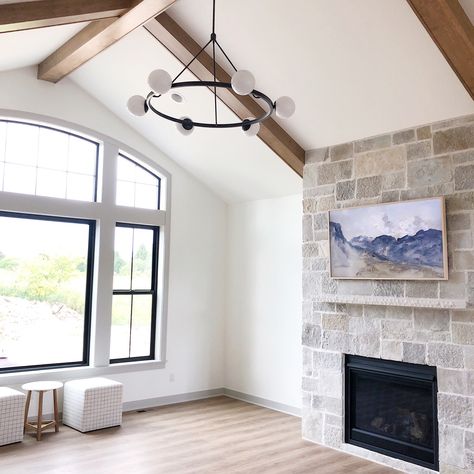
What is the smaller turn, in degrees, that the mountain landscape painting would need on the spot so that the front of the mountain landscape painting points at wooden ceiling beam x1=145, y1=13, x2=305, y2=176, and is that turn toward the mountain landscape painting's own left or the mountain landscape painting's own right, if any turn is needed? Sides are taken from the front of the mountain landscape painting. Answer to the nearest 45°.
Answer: approximately 45° to the mountain landscape painting's own right

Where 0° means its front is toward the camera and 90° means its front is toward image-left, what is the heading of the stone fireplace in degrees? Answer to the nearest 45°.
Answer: approximately 45°

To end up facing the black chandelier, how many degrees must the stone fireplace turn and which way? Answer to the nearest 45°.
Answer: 0° — it already faces it

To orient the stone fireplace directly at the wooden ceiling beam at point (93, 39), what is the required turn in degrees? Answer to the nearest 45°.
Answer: approximately 45° to its right

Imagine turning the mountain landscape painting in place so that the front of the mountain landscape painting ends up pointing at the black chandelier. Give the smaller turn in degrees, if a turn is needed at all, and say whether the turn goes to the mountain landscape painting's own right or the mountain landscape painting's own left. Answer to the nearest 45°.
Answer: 0° — it already faces it

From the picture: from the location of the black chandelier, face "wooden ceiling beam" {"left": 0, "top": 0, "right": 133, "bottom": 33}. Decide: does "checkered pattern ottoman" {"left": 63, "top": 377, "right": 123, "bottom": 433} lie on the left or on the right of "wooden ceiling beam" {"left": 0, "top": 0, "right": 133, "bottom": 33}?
right

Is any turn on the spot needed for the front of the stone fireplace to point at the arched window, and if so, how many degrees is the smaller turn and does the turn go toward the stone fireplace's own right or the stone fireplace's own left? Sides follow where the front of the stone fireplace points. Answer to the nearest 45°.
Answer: approximately 45° to the stone fireplace's own right

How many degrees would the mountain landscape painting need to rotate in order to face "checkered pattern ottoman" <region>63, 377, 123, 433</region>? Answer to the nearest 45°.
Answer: approximately 45° to its right
